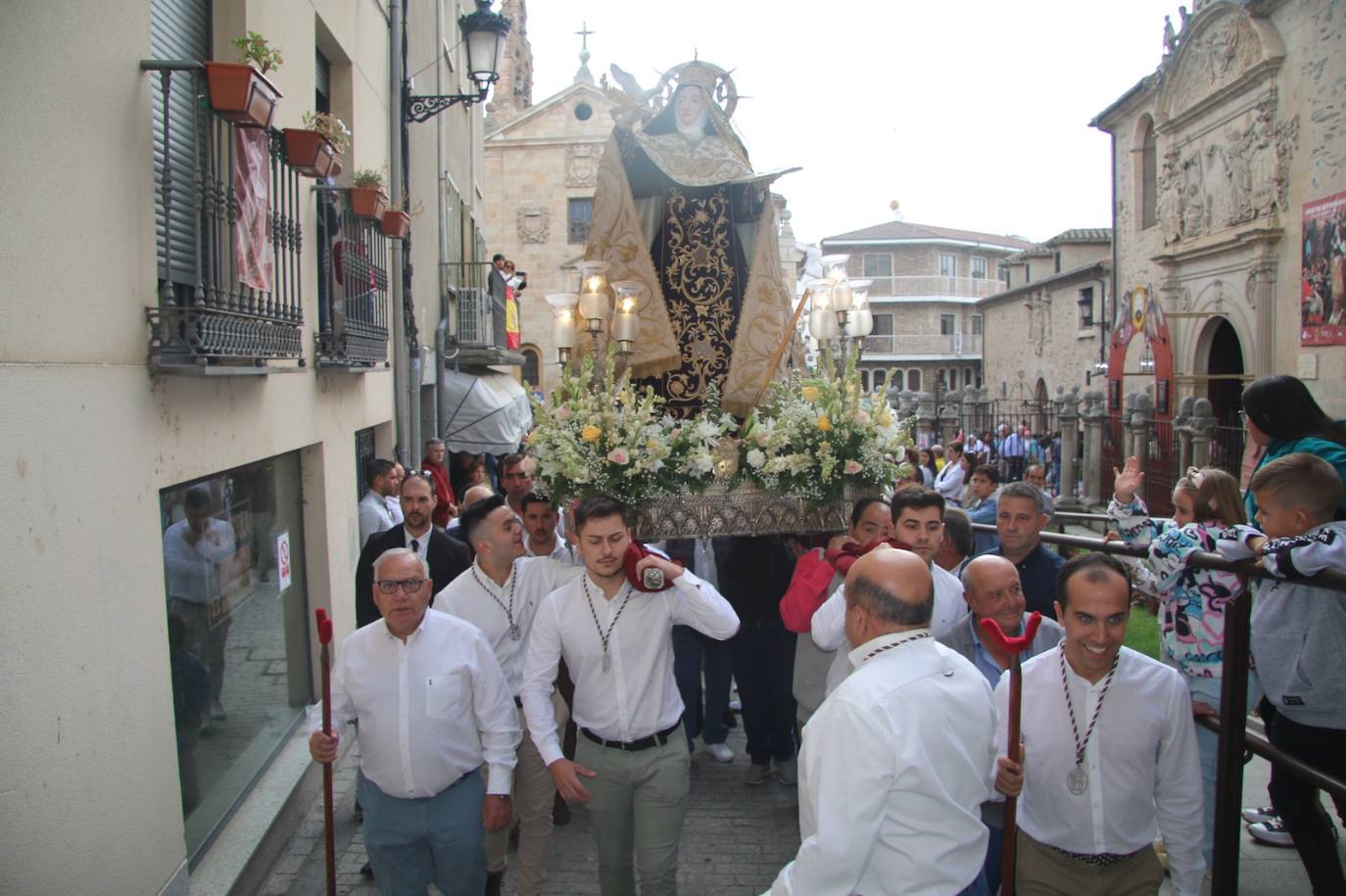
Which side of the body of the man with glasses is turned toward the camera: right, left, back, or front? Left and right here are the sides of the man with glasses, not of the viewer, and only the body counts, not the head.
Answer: front

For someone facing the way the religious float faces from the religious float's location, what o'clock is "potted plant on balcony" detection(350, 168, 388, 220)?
The potted plant on balcony is roughly at 4 o'clock from the religious float.

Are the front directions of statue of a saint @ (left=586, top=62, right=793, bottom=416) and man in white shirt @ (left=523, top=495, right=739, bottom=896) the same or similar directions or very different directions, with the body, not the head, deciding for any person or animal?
same or similar directions

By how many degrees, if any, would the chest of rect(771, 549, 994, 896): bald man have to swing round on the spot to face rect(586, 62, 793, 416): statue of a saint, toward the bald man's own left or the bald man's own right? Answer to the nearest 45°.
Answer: approximately 45° to the bald man's own right

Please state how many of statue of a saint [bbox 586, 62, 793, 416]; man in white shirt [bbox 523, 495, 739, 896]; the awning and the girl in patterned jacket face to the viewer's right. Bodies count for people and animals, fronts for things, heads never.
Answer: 1

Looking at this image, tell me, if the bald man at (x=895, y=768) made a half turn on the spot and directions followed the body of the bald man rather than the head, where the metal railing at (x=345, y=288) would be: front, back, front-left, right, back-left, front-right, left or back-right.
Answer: back

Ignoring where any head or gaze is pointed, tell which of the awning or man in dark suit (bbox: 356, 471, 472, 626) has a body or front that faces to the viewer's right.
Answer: the awning

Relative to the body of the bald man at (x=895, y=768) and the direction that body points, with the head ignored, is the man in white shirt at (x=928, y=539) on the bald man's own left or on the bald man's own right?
on the bald man's own right

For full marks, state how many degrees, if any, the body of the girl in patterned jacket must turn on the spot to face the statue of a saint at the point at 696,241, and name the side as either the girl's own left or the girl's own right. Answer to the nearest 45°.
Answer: approximately 45° to the girl's own right

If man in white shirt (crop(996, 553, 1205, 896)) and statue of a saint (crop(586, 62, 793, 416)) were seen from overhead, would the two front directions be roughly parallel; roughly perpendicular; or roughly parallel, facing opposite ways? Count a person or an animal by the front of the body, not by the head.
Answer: roughly parallel

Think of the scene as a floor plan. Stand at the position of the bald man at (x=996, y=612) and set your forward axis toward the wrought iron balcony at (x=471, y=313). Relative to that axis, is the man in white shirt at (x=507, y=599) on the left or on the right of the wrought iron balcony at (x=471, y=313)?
left

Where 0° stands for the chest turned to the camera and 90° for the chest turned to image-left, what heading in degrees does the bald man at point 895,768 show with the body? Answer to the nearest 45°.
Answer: approximately 135°

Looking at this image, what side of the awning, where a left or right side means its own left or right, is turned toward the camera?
right
